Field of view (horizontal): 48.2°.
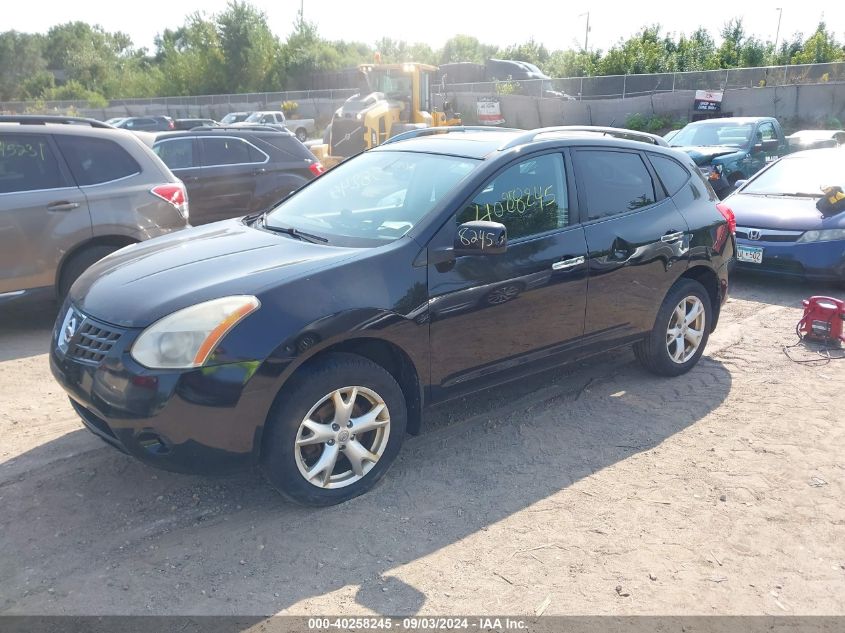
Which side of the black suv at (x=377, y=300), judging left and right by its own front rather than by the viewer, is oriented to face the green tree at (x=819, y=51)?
back

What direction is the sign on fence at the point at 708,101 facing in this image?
toward the camera

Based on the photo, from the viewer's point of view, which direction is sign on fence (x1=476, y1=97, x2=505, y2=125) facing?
toward the camera

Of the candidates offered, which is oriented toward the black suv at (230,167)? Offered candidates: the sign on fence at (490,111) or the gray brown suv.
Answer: the sign on fence

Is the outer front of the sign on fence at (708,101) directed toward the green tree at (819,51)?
no

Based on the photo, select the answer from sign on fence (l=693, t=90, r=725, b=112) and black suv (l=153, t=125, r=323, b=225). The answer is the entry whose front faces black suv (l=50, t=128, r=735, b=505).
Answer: the sign on fence

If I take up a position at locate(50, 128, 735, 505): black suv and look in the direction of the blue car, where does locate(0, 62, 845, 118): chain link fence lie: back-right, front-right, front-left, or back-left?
front-left

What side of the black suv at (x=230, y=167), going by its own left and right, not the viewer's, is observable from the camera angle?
left

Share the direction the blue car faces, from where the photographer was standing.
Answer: facing the viewer and to the left of the viewer

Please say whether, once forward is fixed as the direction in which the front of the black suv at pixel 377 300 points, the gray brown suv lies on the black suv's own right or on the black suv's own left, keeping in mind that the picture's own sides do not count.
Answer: on the black suv's own right

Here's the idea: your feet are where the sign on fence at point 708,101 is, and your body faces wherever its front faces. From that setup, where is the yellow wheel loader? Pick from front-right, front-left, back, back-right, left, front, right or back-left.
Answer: front-right

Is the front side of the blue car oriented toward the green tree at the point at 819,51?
no
